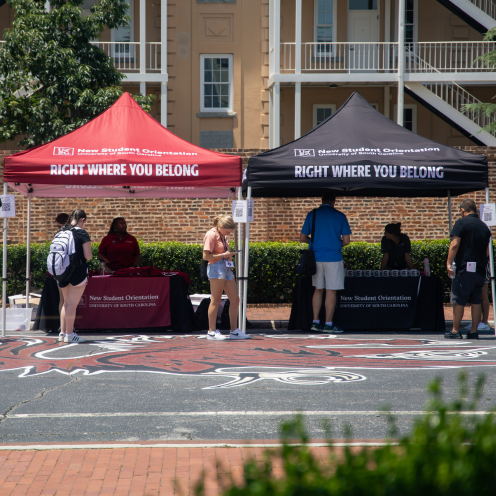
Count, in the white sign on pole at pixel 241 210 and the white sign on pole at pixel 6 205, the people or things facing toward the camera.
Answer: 2

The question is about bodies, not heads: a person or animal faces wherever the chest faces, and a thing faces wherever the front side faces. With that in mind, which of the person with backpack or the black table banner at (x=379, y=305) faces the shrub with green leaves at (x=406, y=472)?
the black table banner

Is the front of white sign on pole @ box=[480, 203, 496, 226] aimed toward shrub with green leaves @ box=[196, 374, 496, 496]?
yes

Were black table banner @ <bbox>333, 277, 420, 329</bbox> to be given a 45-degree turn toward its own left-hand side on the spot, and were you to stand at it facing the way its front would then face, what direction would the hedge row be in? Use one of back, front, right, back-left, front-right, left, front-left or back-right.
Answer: back

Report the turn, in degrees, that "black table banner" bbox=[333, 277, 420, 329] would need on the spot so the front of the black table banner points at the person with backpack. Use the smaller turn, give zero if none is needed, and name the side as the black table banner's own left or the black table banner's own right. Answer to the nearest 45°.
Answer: approximately 45° to the black table banner's own right

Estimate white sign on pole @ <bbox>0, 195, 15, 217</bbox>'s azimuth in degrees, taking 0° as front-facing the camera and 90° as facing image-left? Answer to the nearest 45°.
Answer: approximately 0°

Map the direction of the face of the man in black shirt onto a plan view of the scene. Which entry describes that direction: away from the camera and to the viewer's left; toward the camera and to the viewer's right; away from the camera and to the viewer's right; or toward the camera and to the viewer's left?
away from the camera and to the viewer's left

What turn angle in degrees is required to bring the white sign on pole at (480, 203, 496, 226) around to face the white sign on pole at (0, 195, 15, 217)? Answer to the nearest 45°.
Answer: approximately 90° to its right

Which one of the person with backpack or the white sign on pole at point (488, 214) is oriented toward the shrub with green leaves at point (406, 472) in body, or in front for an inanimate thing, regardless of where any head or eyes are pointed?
the white sign on pole

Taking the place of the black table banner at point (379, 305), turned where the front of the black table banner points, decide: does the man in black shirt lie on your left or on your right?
on your left

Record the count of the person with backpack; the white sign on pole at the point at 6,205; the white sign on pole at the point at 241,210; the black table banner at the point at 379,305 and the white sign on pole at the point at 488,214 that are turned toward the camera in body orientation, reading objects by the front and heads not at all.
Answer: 4
